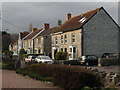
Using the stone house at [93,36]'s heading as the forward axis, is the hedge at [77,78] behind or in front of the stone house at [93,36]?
in front

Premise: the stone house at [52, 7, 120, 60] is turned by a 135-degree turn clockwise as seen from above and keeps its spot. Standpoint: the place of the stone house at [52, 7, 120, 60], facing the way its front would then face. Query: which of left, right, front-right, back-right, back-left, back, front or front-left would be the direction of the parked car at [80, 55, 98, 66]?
back

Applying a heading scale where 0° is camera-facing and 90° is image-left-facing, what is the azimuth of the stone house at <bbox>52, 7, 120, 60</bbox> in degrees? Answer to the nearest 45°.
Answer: approximately 45°
